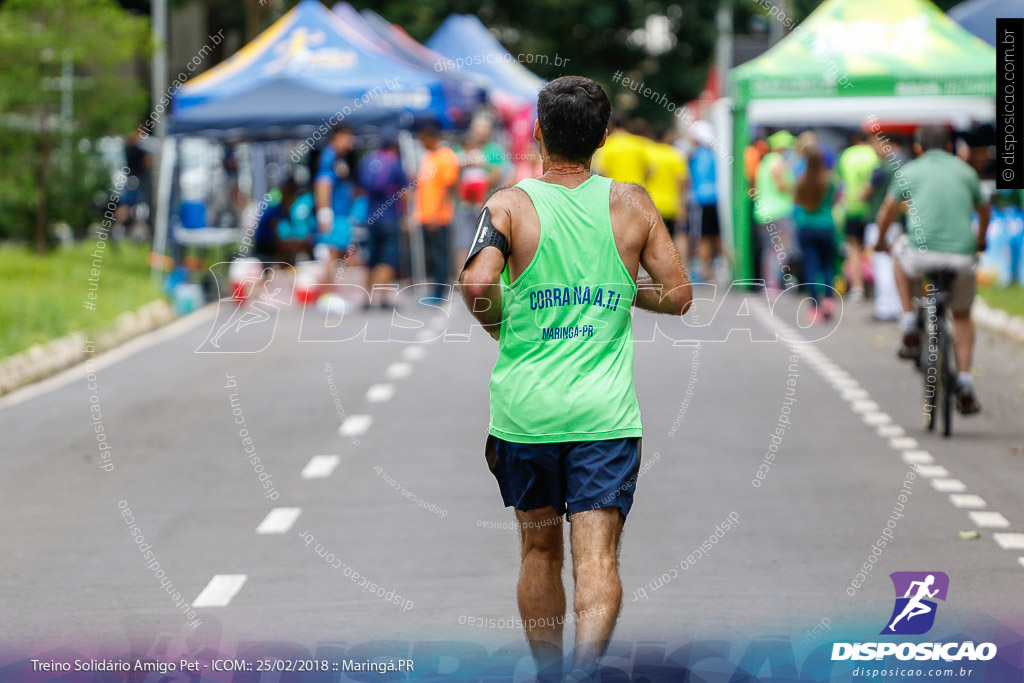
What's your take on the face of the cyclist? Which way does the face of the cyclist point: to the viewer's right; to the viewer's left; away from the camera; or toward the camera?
away from the camera

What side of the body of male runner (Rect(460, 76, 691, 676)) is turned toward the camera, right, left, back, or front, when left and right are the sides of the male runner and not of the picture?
back

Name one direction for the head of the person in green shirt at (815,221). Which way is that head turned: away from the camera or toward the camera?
away from the camera

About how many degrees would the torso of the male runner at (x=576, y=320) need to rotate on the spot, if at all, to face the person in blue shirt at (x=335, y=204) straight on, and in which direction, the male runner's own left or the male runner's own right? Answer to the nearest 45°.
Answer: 0° — they already face them

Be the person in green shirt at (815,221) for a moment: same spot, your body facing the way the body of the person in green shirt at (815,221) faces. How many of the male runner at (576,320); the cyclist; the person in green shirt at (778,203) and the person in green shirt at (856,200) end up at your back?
2

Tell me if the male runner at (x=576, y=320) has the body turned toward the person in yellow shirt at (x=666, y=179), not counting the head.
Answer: yes

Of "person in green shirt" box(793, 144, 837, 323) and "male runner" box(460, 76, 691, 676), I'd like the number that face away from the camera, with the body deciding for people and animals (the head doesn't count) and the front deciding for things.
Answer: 2

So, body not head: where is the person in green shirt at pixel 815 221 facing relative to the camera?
away from the camera

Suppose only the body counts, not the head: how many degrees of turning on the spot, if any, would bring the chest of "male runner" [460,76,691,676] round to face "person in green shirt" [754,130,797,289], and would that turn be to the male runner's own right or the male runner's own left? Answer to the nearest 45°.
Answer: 0° — they already face them

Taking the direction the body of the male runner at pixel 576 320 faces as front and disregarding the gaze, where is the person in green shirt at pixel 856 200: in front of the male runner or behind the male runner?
in front

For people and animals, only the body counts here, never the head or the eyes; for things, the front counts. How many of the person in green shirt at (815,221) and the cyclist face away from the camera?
2

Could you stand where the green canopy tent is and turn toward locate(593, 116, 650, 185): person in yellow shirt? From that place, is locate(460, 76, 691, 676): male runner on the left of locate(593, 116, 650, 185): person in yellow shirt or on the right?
left

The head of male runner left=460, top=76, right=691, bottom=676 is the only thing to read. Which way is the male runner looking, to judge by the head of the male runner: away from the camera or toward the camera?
away from the camera

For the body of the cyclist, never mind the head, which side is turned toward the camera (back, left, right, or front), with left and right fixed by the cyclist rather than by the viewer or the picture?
back
